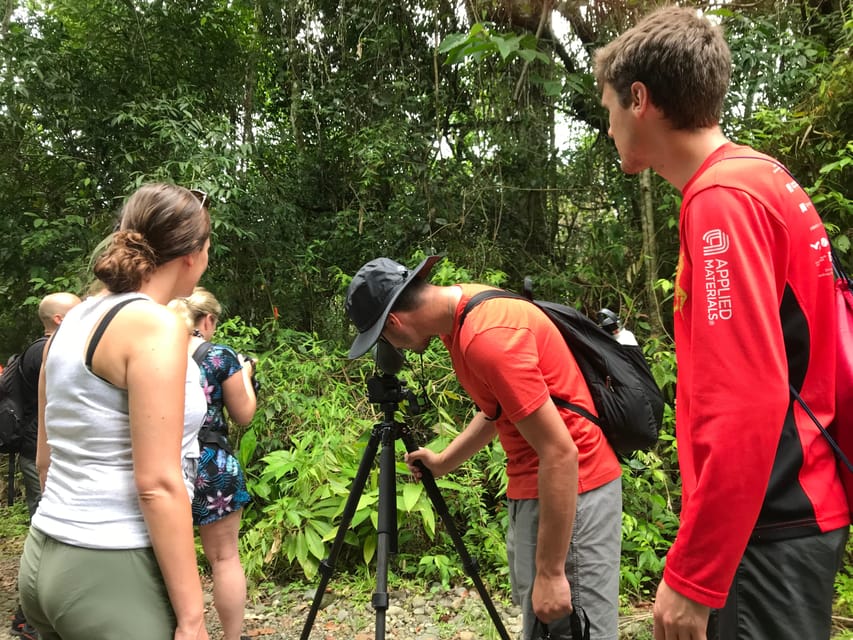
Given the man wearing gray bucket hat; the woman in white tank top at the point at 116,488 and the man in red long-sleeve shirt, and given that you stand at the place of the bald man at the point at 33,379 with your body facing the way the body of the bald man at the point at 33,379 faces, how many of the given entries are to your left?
0

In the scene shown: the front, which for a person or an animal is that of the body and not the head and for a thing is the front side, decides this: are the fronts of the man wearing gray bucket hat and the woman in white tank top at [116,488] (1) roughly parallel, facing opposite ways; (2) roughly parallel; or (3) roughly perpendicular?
roughly perpendicular

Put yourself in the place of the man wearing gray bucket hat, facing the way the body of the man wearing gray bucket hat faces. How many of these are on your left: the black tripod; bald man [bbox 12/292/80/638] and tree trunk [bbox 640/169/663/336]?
0

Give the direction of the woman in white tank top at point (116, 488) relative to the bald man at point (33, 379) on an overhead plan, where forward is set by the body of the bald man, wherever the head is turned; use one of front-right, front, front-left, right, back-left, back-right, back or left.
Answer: right

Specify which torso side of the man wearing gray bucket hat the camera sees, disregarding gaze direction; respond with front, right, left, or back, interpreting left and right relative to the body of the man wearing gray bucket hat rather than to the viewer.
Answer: left

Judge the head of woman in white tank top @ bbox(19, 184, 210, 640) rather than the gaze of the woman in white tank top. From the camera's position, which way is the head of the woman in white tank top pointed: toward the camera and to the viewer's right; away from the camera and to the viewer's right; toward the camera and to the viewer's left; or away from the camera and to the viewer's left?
away from the camera and to the viewer's right

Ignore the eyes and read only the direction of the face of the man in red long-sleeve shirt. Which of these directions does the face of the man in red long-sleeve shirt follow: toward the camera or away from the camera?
away from the camera

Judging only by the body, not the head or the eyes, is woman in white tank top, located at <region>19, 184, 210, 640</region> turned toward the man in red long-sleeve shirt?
no

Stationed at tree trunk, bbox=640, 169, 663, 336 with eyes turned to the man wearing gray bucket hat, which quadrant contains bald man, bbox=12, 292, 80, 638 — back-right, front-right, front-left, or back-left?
front-right
